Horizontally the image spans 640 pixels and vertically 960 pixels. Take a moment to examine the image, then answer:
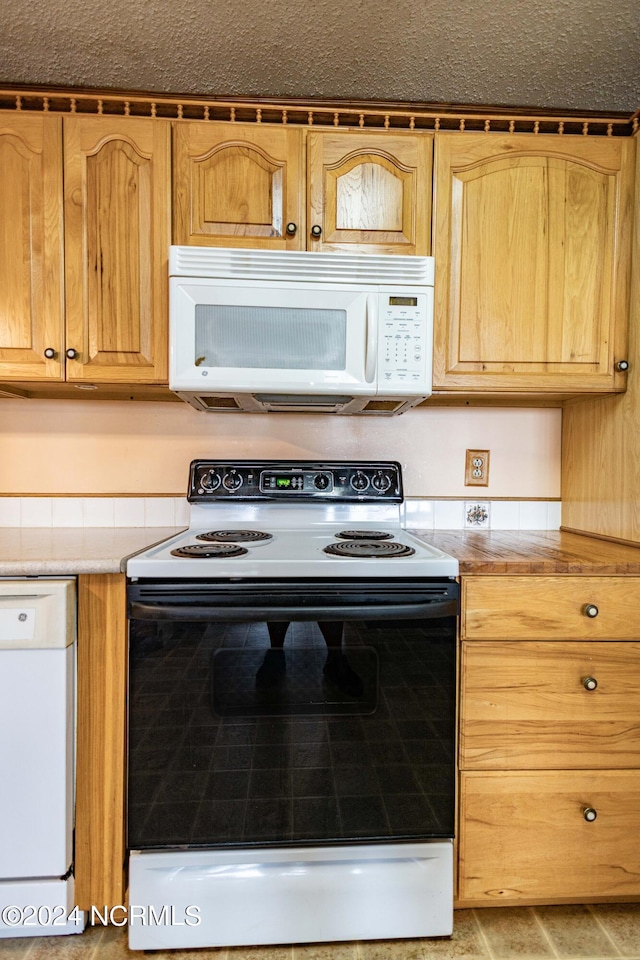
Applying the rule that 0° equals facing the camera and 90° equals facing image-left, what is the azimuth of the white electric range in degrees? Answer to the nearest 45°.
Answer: approximately 0°

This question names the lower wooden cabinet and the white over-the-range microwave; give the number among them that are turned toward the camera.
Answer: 2

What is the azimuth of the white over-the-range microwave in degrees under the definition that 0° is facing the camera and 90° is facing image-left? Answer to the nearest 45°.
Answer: approximately 0°

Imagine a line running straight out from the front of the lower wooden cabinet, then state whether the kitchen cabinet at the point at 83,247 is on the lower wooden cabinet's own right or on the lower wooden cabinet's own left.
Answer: on the lower wooden cabinet's own right
